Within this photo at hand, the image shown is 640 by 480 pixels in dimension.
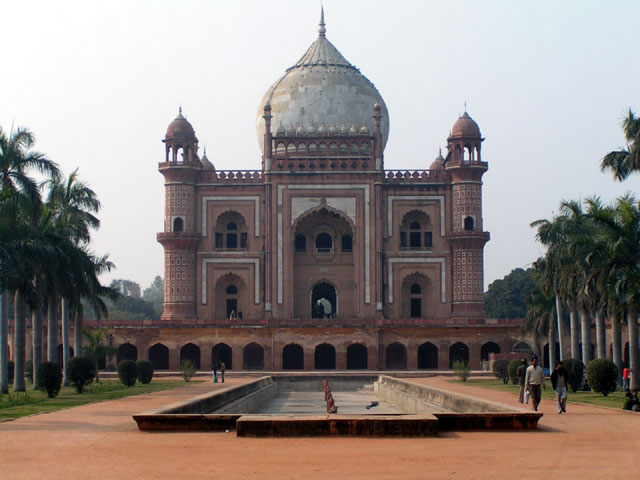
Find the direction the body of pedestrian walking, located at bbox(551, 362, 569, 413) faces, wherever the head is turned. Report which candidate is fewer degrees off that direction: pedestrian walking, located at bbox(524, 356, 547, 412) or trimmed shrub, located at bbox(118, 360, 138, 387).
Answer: the pedestrian walking

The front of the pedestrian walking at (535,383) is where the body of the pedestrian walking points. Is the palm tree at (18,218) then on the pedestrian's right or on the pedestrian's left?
on the pedestrian's right

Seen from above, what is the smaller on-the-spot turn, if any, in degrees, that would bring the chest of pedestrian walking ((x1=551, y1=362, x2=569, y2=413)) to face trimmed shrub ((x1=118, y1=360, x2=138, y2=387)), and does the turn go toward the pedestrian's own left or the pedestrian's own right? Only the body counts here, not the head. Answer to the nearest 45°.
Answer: approximately 135° to the pedestrian's own right

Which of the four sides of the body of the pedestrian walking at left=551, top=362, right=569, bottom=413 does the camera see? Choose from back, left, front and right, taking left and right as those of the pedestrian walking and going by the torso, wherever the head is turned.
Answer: front

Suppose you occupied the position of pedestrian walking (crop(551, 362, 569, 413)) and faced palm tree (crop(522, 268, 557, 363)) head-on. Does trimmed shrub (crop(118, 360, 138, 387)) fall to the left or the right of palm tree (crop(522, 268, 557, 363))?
left

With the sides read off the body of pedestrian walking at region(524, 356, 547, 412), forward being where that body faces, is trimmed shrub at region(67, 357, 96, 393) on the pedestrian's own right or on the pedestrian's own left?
on the pedestrian's own right

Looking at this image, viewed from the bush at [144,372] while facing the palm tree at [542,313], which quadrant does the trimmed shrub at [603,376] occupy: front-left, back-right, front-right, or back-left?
front-right

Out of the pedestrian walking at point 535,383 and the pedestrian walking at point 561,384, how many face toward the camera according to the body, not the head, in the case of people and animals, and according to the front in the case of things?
2

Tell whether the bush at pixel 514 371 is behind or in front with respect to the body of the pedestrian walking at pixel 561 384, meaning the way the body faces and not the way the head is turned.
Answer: behind

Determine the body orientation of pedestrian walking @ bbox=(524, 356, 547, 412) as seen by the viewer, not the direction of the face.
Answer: toward the camera

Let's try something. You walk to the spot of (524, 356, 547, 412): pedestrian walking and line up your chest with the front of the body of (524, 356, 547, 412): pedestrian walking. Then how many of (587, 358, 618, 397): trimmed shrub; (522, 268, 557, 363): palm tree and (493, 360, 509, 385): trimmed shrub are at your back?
3

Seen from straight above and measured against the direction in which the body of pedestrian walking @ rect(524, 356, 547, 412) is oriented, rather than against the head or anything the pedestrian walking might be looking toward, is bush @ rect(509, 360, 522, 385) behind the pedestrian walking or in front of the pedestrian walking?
behind

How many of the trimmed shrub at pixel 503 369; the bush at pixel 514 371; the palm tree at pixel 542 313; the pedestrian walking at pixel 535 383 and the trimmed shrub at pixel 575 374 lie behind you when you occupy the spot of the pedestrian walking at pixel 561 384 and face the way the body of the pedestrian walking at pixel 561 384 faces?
4

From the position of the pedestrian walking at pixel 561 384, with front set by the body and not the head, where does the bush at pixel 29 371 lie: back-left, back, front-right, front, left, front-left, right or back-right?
back-right

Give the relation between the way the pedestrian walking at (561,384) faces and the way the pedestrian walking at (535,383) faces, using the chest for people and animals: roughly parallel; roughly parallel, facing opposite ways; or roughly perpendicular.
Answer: roughly parallel
